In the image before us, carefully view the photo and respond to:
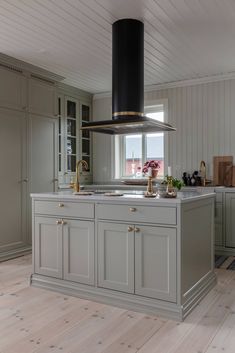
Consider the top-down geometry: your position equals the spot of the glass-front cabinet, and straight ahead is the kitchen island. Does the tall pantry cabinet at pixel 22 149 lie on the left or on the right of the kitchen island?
right

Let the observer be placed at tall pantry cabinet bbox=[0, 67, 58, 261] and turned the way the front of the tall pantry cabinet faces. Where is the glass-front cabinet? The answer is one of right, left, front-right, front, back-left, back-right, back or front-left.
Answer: left

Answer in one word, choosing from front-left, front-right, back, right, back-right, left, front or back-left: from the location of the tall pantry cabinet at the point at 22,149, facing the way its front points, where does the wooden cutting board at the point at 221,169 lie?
front-left

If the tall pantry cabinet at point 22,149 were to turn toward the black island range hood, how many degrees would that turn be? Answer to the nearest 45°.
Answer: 0° — it already faces it

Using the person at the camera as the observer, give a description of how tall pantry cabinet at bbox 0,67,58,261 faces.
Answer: facing the viewer and to the right of the viewer

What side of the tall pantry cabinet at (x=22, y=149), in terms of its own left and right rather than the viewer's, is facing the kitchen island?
front

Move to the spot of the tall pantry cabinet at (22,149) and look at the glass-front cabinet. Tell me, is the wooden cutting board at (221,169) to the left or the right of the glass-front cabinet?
right
